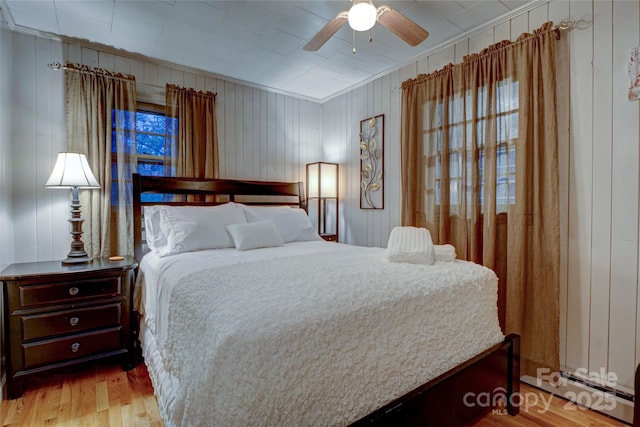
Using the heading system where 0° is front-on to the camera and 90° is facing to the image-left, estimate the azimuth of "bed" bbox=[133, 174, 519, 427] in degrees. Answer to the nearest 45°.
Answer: approximately 315°

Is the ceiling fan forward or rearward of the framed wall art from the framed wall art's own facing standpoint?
forward

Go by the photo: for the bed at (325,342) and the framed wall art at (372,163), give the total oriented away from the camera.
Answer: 0

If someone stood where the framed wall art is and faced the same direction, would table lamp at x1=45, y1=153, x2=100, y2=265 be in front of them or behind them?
in front

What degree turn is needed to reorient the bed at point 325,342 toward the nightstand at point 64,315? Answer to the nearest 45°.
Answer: approximately 180°

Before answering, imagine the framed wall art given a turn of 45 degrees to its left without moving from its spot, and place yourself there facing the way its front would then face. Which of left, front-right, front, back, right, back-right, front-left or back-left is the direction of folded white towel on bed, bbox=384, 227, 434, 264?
front

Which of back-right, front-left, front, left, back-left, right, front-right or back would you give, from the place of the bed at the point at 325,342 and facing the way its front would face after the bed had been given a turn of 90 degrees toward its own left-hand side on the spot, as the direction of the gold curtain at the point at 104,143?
left

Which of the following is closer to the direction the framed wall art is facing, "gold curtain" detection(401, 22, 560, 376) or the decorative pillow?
the decorative pillow

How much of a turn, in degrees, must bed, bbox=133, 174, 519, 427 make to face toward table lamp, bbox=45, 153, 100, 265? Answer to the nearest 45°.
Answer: approximately 180°

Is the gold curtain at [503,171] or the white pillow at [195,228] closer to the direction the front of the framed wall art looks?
the white pillow

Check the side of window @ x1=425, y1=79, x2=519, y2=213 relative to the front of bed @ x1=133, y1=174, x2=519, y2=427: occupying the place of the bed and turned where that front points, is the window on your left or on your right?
on your left

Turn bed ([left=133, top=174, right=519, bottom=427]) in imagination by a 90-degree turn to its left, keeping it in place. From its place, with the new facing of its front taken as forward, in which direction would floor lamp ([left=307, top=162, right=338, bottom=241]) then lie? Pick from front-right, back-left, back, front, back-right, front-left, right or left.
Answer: front-left

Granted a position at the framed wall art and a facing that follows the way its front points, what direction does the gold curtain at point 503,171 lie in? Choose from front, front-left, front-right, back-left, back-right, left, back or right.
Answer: left

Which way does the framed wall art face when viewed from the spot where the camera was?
facing the viewer and to the left of the viewer

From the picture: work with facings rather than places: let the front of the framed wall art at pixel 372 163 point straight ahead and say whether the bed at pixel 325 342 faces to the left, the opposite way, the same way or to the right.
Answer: to the left

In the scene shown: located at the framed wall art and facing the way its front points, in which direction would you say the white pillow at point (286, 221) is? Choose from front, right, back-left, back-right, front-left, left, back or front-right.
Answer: front

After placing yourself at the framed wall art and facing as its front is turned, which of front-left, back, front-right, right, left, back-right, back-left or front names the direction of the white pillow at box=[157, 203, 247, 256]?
front

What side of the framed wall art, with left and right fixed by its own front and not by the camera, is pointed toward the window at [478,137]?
left

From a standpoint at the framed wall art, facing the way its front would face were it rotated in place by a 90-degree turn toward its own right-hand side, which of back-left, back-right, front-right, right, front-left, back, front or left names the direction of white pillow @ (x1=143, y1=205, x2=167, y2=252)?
left
